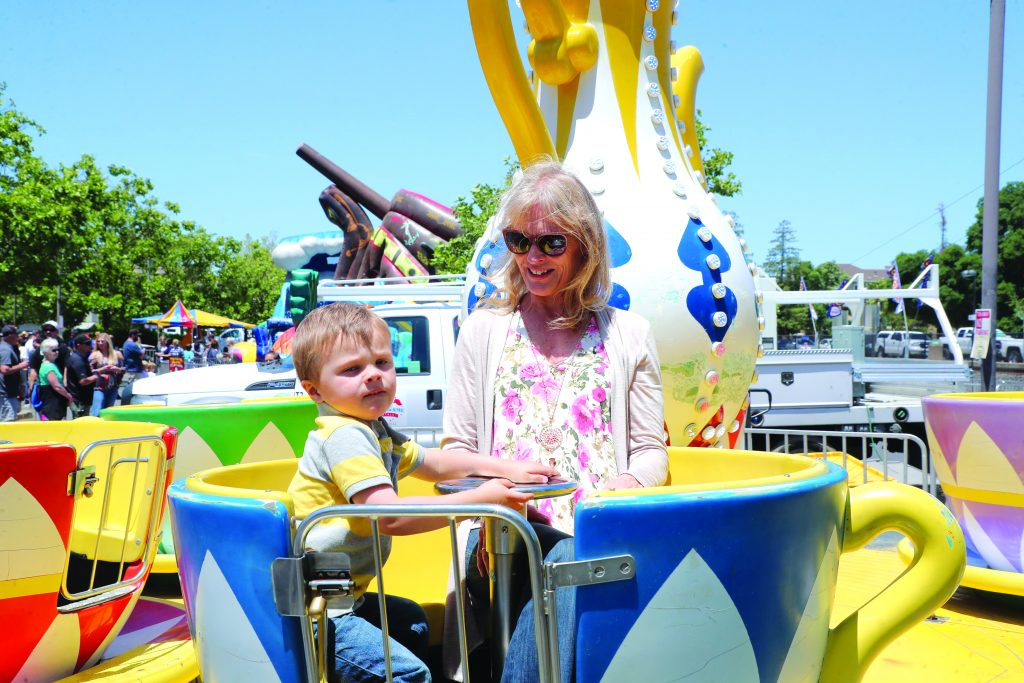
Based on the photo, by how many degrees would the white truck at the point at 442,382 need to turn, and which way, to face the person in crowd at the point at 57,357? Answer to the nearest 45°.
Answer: approximately 45° to its right

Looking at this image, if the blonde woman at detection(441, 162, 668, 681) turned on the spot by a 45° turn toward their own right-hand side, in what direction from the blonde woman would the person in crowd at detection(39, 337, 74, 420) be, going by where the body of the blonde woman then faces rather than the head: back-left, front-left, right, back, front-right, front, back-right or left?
right

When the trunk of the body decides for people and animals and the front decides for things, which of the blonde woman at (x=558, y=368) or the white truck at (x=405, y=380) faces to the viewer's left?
the white truck

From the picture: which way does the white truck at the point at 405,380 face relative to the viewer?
to the viewer's left

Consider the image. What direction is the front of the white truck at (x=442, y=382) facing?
to the viewer's left

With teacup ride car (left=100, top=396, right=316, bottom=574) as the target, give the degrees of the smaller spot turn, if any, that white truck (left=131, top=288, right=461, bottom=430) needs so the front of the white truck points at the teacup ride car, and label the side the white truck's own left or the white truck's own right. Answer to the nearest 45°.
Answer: approximately 90° to the white truck's own left

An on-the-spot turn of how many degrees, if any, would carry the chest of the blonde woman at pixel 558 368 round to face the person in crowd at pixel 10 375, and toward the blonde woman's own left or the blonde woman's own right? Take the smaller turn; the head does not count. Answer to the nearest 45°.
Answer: approximately 135° to the blonde woman's own right

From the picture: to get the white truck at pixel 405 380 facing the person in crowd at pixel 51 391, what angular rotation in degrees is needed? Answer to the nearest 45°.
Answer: approximately 45° to its right

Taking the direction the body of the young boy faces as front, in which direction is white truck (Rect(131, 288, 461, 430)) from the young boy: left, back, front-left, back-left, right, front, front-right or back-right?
back-left

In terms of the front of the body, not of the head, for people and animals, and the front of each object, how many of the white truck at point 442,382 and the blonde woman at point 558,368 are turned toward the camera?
1
